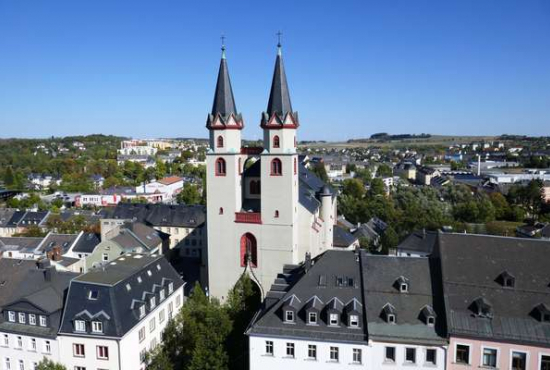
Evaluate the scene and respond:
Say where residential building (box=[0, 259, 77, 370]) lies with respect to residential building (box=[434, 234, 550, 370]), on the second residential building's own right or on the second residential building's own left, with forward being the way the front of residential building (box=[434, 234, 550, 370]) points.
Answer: on the second residential building's own right

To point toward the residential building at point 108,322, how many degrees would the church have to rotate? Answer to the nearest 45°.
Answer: approximately 45° to its right

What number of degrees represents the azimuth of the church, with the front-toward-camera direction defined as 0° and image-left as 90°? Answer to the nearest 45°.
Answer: approximately 0°

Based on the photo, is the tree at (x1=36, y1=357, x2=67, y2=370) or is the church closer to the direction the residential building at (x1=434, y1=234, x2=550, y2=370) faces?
the tree

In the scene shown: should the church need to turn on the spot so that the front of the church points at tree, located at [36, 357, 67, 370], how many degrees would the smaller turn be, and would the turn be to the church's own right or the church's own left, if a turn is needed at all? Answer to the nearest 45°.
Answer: approximately 45° to the church's own right

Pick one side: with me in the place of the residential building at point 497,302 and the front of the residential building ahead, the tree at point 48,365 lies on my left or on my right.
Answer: on my right

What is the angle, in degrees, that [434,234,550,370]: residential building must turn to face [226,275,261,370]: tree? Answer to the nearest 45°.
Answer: approximately 90° to its right

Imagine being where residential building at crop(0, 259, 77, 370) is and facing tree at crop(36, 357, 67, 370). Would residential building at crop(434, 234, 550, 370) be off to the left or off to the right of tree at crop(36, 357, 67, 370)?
left

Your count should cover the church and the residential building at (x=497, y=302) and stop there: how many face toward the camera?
2
